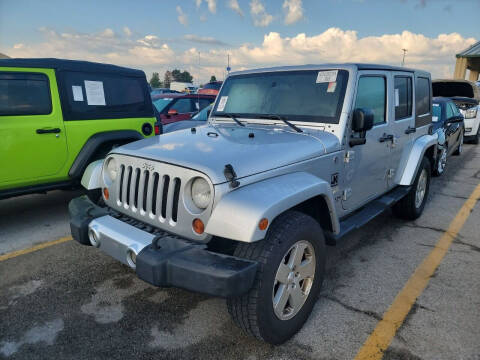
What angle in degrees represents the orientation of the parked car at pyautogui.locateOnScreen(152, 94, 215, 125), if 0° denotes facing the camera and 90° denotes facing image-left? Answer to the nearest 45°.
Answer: approximately 45°

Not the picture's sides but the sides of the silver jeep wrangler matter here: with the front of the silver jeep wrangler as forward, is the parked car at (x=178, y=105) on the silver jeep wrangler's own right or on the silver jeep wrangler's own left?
on the silver jeep wrangler's own right

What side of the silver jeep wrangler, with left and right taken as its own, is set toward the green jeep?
right

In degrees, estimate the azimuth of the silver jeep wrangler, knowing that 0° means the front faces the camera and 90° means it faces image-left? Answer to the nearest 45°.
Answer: approximately 45°

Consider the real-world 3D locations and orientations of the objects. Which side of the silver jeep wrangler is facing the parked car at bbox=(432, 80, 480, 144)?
back

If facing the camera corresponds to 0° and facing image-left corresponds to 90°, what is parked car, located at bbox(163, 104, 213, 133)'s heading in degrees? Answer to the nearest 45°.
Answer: approximately 45°

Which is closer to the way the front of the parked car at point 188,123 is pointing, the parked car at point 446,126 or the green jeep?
the green jeep
